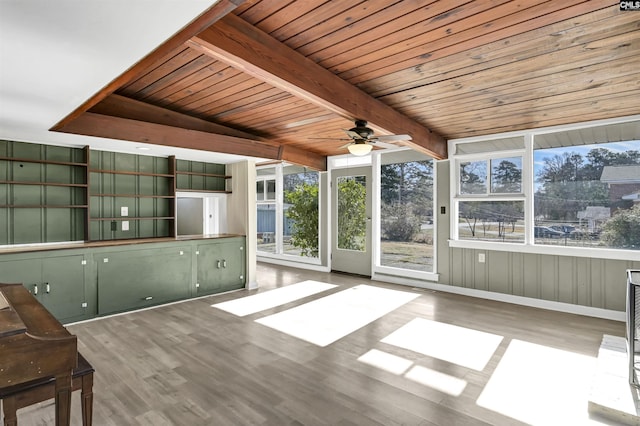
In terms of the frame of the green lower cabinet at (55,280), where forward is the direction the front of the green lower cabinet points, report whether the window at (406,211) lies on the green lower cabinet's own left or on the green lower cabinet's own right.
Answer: on the green lower cabinet's own left

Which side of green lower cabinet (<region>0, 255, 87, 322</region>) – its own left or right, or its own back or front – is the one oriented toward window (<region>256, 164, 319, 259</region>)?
left

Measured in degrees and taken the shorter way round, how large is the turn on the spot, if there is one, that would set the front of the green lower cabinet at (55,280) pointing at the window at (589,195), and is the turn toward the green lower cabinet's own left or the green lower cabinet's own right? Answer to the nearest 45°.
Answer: approximately 45° to the green lower cabinet's own left

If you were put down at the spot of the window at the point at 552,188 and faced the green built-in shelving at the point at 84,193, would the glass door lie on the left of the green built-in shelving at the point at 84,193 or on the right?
right

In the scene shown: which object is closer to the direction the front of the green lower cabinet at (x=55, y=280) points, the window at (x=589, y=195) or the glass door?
the window

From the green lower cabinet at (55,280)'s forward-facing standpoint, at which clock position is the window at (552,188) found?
The window is roughly at 10 o'clock from the green lower cabinet.
